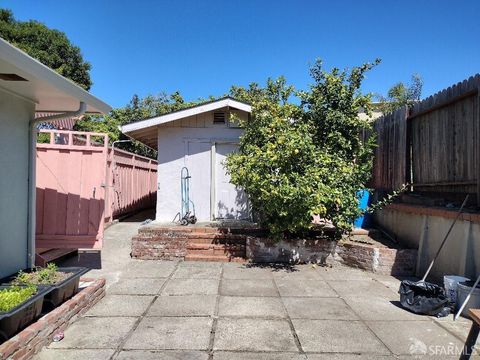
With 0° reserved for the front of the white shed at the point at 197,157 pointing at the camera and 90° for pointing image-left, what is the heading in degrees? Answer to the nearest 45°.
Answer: approximately 0°

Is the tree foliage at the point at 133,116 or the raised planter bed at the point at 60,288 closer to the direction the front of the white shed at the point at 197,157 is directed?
the raised planter bed

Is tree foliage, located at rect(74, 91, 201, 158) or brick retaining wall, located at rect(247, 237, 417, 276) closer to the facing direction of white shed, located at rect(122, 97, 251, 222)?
the brick retaining wall

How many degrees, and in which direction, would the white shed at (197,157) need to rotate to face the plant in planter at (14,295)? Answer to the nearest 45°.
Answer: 0° — it already faces it

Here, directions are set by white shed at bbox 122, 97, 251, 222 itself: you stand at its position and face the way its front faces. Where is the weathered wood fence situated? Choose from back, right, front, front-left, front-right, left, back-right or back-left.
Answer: front-left

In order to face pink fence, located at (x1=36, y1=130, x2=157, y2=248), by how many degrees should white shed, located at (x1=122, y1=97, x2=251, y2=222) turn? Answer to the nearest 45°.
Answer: approximately 45° to its right

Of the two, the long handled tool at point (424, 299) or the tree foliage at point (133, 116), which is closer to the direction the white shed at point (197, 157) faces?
the long handled tool

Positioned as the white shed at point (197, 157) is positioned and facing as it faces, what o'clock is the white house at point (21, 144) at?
the white house at point (21, 144) is roughly at 1 o'clock from the white shed at point (197, 157).

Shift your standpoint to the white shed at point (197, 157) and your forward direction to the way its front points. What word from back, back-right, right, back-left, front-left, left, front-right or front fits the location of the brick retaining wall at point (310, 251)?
front-left

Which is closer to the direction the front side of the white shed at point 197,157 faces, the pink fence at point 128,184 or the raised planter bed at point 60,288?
the raised planter bed

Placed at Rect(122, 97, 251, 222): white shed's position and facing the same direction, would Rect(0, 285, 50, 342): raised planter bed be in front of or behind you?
in front

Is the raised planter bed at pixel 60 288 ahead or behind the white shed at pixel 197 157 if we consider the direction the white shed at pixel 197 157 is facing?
ahead
